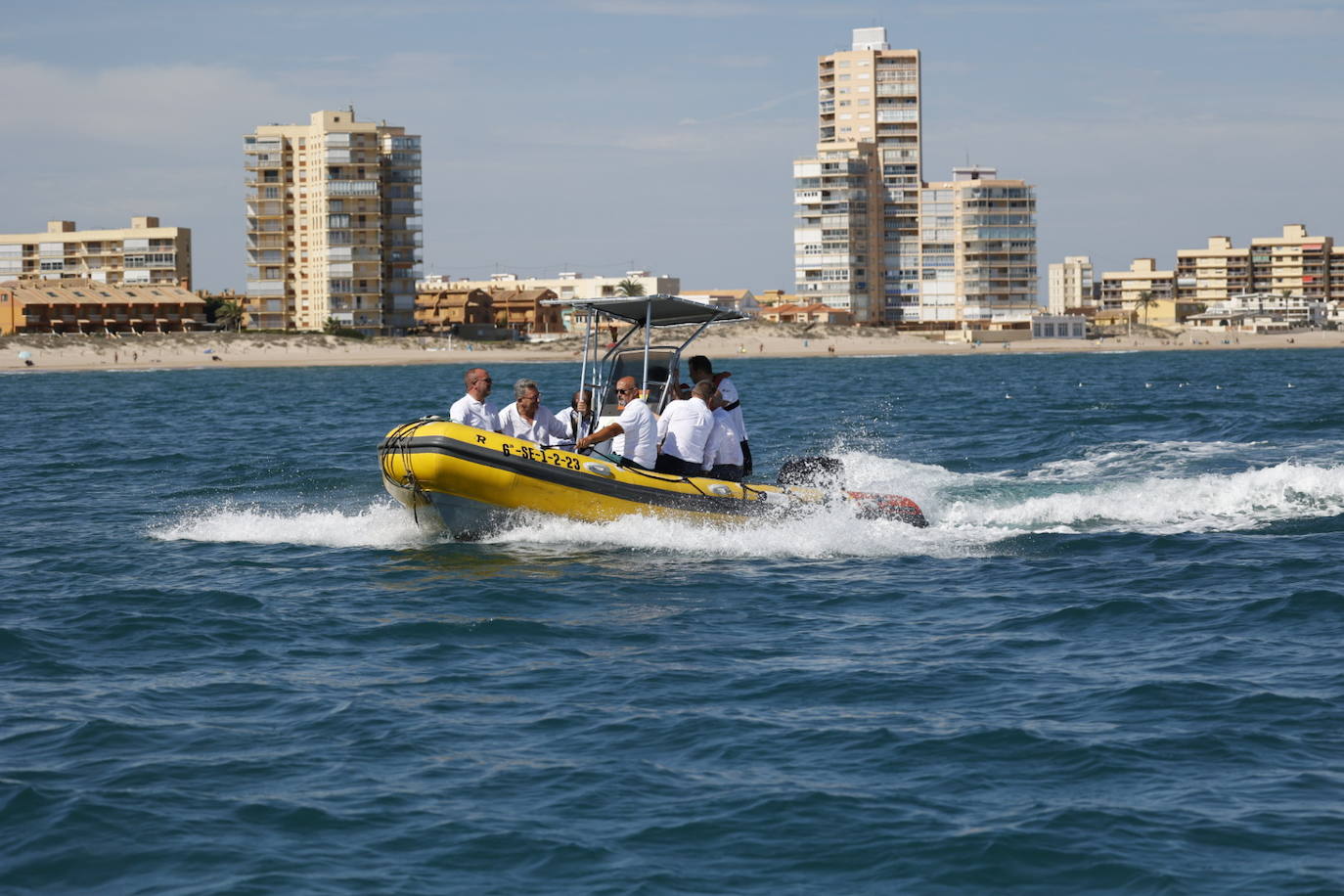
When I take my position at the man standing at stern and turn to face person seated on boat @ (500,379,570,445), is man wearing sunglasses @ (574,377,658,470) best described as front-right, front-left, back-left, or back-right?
front-left

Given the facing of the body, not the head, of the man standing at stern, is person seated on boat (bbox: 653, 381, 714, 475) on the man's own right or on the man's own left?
on the man's own left

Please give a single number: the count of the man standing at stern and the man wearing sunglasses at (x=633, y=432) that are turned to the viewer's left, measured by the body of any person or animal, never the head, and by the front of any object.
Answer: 2

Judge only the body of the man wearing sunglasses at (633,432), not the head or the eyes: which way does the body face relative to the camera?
to the viewer's left

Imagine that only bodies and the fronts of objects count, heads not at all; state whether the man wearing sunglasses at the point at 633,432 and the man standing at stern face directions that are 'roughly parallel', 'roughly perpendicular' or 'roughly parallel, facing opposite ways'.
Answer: roughly parallel

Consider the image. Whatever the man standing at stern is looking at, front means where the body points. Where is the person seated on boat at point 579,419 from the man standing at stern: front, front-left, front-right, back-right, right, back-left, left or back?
front

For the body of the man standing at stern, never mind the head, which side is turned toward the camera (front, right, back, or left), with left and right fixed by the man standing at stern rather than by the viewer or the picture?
left

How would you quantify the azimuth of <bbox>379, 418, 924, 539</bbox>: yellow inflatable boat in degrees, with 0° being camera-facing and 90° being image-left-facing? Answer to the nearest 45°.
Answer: approximately 45°
